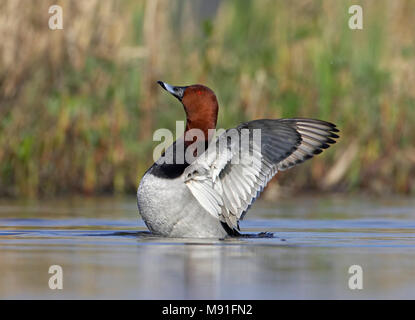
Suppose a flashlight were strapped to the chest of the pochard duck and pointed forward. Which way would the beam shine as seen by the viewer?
to the viewer's left
